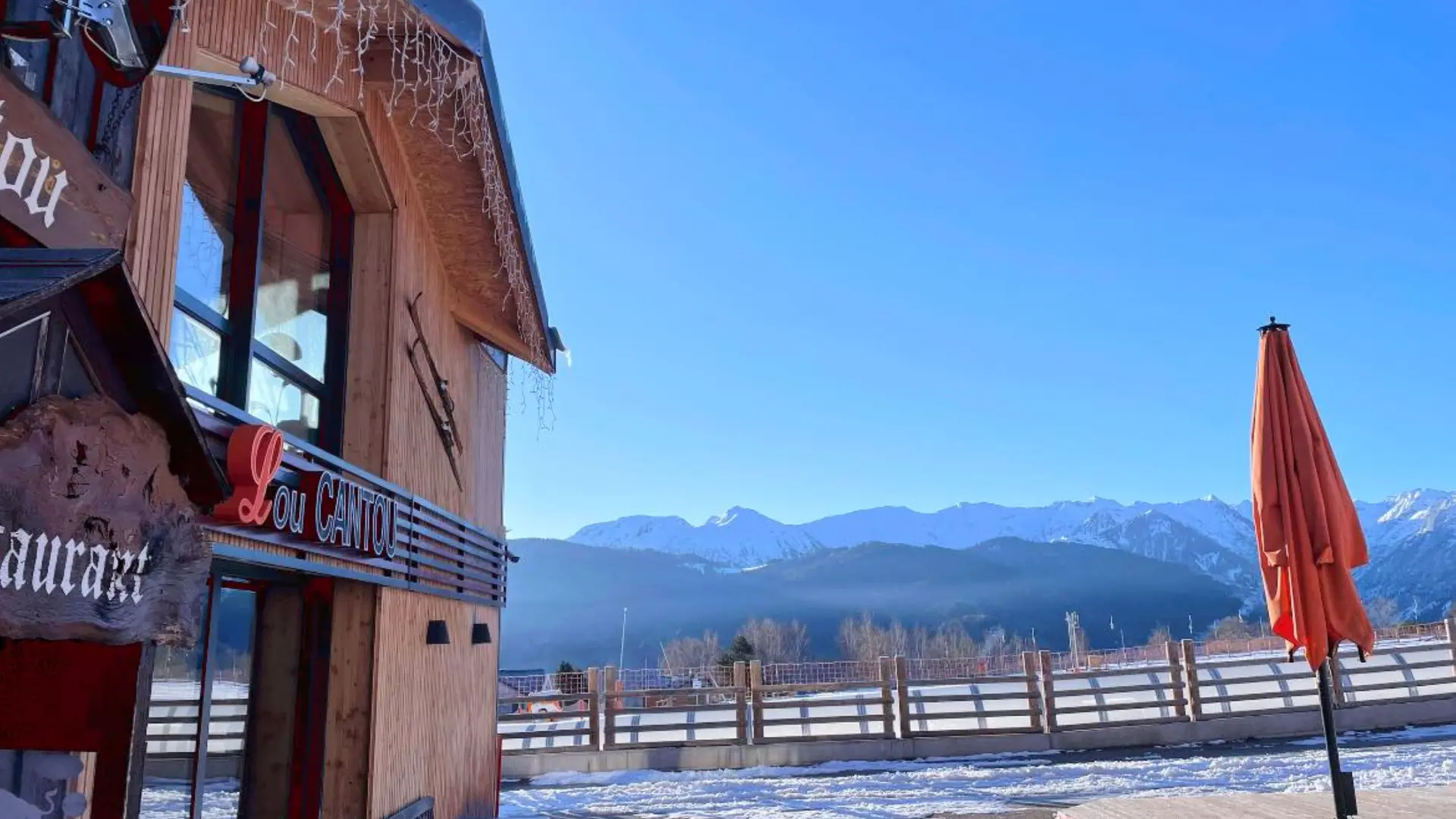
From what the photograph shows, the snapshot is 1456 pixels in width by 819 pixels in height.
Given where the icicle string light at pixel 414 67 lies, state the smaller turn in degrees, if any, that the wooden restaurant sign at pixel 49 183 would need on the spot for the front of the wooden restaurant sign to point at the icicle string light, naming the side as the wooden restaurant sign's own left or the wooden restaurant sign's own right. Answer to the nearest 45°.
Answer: approximately 90° to the wooden restaurant sign's own left

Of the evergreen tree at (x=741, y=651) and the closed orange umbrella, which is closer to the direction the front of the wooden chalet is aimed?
the closed orange umbrella

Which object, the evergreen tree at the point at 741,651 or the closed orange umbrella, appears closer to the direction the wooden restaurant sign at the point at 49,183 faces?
the closed orange umbrella

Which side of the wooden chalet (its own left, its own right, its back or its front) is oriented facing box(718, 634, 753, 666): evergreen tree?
left

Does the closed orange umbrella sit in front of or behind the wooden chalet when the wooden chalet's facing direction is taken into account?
in front

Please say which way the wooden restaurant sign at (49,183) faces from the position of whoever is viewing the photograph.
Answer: facing the viewer and to the right of the viewer
